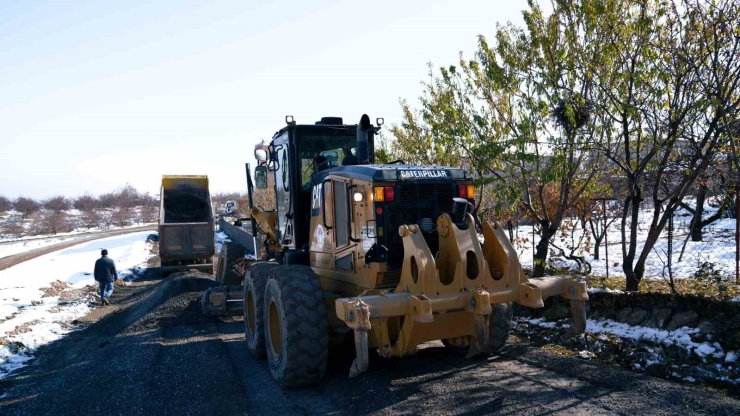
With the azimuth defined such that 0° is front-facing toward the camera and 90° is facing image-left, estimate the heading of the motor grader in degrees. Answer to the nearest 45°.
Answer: approximately 135°

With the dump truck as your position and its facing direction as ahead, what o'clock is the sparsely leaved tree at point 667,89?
The sparsely leaved tree is roughly at 5 o'clock from the dump truck.

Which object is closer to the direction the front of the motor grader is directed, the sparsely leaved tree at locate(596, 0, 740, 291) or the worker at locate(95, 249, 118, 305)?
the worker

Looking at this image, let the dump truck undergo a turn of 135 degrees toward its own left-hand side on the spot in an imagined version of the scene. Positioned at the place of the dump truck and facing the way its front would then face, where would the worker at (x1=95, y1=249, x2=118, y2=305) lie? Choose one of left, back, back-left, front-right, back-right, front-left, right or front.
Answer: front

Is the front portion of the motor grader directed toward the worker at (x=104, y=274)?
yes

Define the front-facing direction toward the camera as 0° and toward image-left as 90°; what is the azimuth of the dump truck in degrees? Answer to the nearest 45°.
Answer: approximately 180°

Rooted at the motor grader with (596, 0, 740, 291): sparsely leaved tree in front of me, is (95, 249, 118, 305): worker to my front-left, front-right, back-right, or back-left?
back-left
